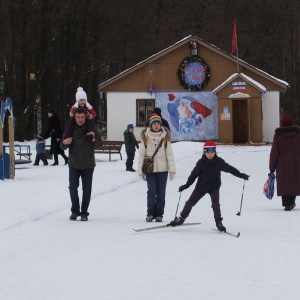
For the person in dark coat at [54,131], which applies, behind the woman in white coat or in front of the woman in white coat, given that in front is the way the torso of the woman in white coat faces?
behind

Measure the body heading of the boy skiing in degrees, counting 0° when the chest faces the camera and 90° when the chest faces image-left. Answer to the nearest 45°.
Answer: approximately 0°

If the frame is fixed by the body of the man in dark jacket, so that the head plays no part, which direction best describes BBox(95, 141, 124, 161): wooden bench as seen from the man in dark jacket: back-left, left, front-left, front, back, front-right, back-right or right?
back

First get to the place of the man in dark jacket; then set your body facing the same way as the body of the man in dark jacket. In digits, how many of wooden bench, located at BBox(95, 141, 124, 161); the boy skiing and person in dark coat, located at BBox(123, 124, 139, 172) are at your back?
2
